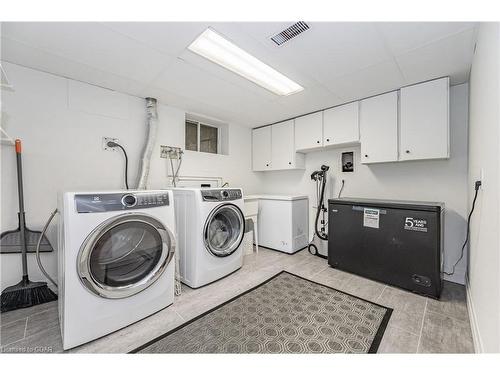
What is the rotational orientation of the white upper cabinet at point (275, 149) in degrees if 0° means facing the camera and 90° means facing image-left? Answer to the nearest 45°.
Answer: approximately 45°

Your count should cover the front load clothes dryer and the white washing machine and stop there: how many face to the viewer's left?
0

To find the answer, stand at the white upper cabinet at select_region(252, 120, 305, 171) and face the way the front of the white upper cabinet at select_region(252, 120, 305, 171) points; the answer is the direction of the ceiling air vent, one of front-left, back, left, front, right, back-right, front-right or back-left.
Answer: front-left

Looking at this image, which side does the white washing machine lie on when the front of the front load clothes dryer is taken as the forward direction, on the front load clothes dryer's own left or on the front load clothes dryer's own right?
on the front load clothes dryer's own left

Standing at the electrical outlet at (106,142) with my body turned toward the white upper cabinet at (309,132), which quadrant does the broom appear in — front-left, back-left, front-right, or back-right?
back-right

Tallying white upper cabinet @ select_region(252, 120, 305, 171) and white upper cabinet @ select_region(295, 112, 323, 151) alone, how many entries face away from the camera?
0
